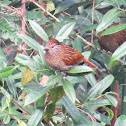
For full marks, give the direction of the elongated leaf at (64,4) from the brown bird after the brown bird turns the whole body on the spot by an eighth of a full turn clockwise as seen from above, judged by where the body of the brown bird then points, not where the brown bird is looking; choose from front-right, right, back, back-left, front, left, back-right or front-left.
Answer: front-right

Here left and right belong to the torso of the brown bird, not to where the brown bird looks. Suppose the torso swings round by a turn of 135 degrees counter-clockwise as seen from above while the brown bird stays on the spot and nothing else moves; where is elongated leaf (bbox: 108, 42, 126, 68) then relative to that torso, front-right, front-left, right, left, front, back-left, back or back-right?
front

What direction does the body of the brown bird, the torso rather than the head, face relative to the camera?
to the viewer's left
